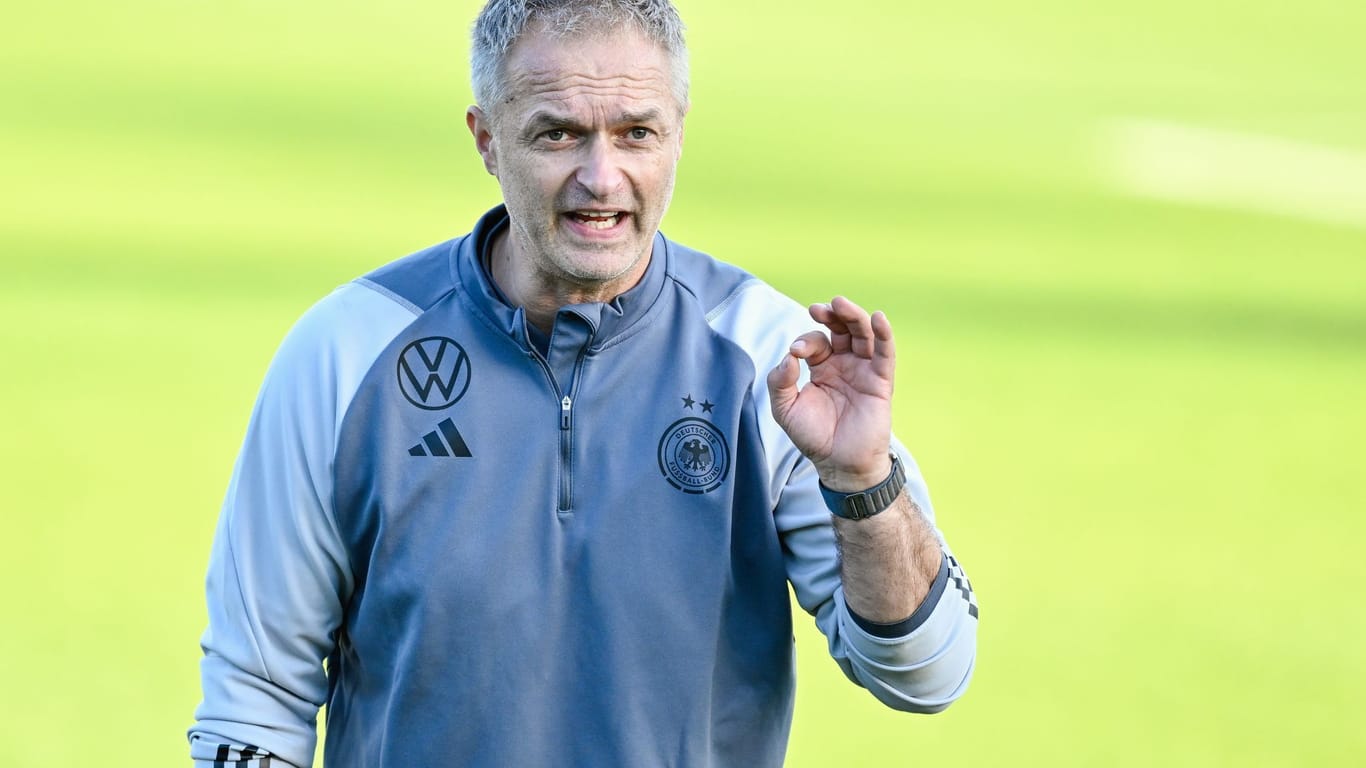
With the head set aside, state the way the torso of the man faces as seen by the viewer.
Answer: toward the camera
